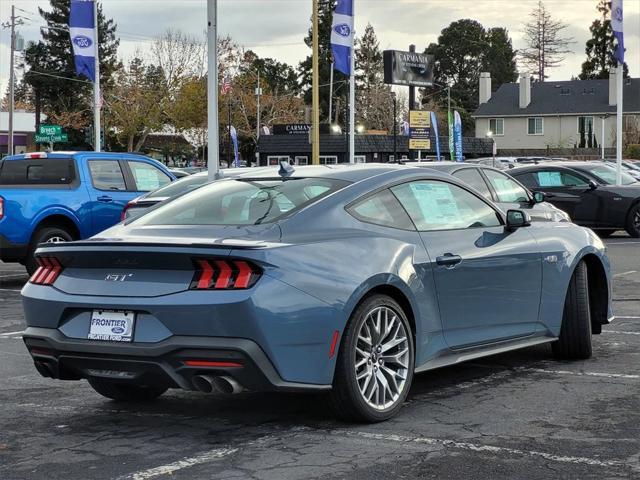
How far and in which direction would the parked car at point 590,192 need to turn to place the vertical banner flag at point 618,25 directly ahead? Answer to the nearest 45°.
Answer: approximately 135° to its left

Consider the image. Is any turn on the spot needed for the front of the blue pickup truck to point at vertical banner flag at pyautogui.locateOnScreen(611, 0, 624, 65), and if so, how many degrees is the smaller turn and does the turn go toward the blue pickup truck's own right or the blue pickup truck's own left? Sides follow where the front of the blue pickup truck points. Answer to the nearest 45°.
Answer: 0° — it already faces it

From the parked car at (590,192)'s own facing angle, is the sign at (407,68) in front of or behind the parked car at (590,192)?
behind

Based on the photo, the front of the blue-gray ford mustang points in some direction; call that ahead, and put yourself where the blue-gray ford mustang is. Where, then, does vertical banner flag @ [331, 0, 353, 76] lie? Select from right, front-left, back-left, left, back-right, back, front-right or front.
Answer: front-left

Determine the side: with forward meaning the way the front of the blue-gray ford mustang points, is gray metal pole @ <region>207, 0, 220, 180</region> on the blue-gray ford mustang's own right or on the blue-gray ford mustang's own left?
on the blue-gray ford mustang's own left

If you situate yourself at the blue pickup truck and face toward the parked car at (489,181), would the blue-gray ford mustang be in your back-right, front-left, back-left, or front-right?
front-right

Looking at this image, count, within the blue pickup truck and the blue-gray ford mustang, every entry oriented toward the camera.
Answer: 0

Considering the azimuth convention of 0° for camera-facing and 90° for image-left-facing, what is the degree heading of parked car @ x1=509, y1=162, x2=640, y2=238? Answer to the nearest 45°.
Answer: approximately 315°

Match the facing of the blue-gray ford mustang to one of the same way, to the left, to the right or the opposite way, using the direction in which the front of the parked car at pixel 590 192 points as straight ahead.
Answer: to the left

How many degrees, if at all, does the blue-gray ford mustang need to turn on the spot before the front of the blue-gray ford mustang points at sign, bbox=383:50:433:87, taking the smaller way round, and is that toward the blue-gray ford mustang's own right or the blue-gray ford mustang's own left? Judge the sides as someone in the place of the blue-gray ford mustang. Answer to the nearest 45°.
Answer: approximately 45° to the blue-gray ford mustang's own left

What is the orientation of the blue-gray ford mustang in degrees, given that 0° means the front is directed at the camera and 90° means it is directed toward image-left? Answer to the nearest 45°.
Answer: approximately 225°
